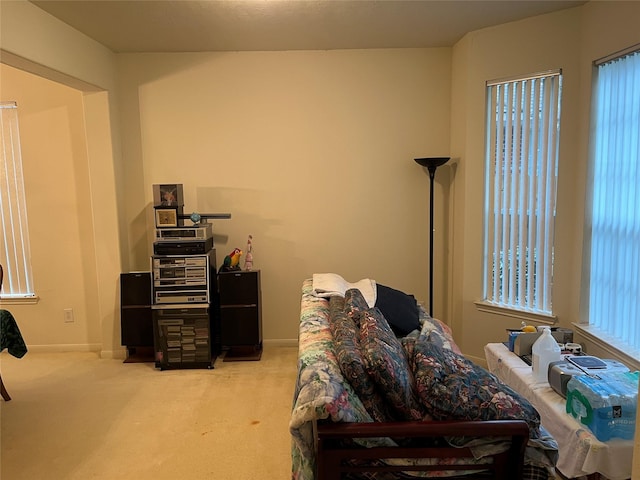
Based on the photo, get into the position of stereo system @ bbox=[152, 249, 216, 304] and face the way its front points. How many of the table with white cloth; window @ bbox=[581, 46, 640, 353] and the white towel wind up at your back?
0

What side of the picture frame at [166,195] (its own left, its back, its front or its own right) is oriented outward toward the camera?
front

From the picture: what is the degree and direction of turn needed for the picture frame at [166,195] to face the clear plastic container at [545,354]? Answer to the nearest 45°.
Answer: approximately 45° to its left

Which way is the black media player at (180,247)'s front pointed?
toward the camera

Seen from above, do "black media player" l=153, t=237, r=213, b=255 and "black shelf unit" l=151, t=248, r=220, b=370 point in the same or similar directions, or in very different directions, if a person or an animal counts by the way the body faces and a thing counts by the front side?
same or similar directions

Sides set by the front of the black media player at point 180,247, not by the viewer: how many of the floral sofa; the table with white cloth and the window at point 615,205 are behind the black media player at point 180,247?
0

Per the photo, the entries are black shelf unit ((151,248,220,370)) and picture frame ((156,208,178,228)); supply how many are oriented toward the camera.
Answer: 2

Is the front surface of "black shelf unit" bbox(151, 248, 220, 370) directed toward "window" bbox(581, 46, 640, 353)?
no

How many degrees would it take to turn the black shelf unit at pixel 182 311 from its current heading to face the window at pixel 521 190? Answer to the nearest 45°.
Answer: approximately 90° to its left

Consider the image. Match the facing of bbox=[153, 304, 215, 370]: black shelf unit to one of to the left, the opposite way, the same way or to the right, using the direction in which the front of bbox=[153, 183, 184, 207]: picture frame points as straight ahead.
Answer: the same way

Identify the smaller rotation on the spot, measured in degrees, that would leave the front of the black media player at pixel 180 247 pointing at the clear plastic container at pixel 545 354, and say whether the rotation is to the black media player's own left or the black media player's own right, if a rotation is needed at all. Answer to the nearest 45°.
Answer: approximately 45° to the black media player's own left

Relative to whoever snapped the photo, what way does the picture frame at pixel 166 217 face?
facing the viewer

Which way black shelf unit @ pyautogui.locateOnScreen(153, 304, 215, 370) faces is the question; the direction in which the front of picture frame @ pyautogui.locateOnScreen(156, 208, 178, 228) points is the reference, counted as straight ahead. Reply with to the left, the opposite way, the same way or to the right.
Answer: the same way

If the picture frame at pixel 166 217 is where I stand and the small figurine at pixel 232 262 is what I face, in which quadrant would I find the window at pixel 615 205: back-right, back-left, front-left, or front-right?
front-right
